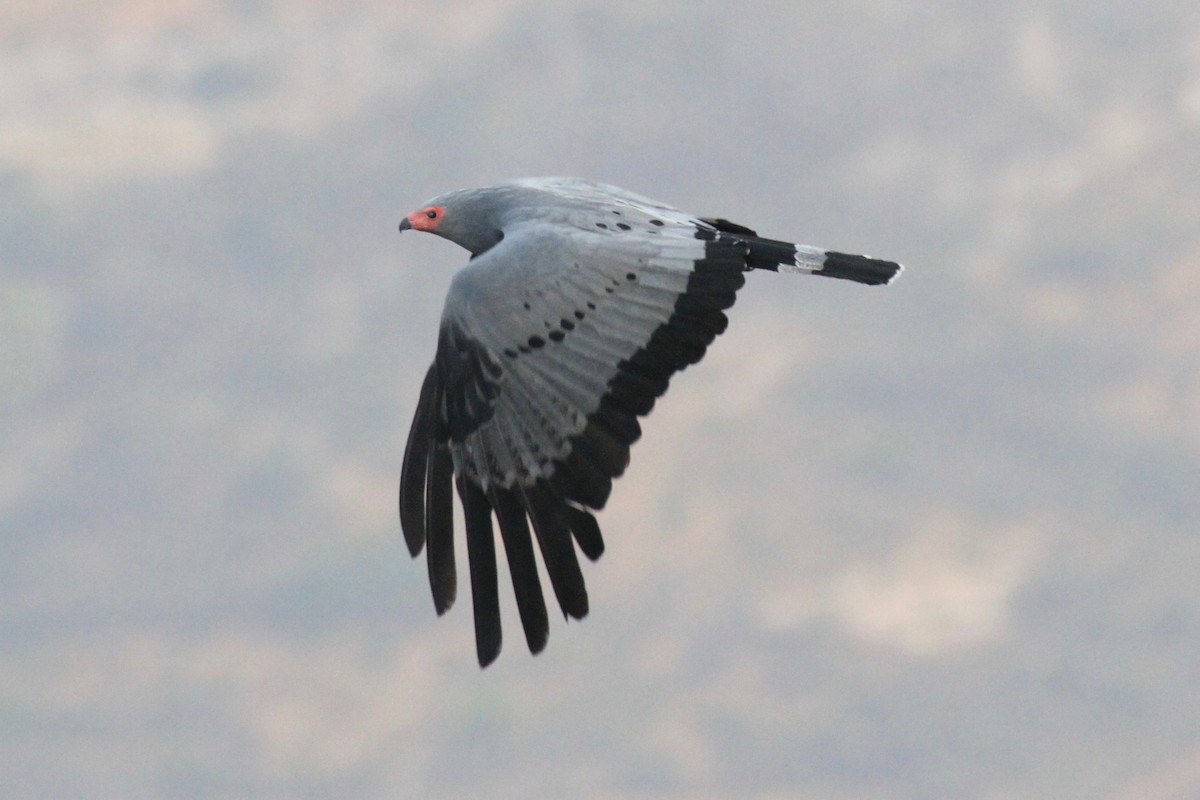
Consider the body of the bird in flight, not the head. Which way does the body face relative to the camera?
to the viewer's left
